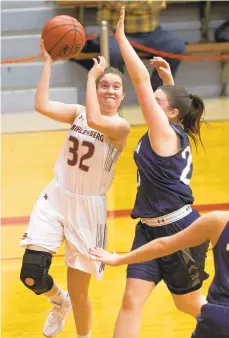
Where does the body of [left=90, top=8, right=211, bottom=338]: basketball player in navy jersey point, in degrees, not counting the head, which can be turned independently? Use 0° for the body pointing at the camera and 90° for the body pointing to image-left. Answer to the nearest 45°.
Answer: approximately 90°

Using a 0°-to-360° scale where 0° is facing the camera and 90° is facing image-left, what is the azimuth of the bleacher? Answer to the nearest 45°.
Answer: approximately 0°

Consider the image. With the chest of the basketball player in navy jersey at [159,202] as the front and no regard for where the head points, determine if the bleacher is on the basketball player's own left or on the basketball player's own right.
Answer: on the basketball player's own right

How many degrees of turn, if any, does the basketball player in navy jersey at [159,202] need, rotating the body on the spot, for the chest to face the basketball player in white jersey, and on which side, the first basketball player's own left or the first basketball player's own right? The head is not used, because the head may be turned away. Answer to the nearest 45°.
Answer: approximately 45° to the first basketball player's own right

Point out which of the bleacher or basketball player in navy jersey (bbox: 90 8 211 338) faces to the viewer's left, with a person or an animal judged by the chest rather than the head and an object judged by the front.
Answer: the basketball player in navy jersey

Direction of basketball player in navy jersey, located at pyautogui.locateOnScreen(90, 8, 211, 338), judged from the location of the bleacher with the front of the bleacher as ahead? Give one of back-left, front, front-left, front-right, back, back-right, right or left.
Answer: front

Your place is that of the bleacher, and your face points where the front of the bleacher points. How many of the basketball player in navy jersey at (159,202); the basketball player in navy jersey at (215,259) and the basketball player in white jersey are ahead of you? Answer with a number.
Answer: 3

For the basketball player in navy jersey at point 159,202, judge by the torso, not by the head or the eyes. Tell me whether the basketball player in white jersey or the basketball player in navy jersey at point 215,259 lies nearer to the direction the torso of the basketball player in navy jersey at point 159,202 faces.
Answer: the basketball player in white jersey

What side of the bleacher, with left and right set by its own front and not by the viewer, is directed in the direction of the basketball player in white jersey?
front

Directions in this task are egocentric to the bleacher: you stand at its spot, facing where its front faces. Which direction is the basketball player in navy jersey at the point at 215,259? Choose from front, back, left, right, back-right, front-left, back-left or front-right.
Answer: front

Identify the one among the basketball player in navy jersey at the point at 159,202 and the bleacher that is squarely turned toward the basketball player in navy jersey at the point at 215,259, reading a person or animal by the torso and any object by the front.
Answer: the bleacher

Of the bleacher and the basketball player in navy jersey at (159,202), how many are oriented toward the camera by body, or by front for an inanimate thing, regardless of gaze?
1
